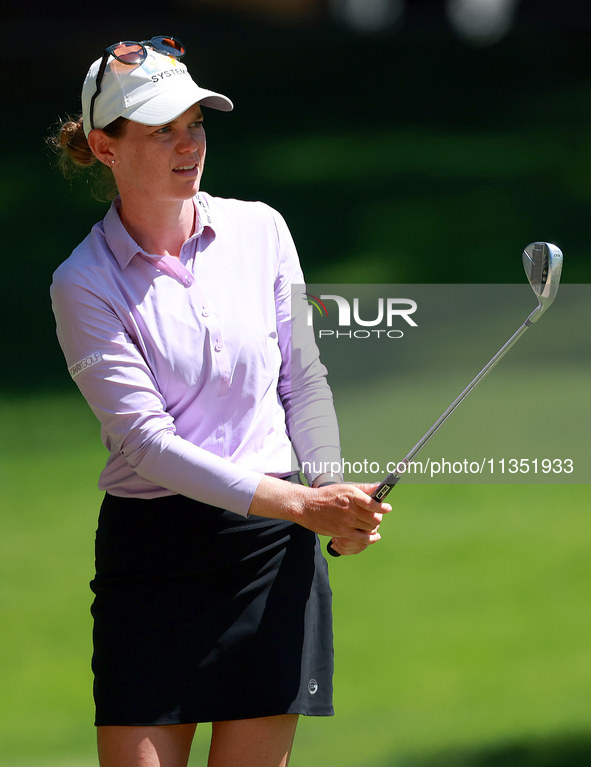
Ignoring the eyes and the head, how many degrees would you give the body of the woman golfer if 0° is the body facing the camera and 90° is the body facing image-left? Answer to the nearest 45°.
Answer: approximately 315°
